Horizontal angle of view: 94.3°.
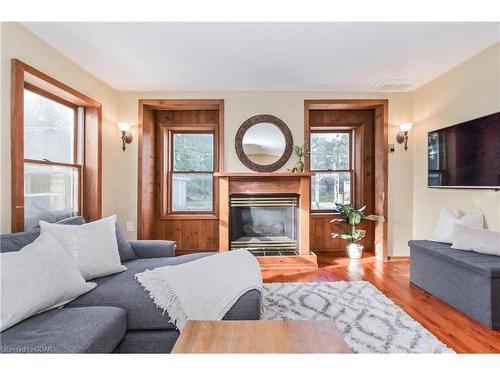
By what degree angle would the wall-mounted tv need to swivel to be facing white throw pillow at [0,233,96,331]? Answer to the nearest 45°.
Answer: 0° — it already faces it

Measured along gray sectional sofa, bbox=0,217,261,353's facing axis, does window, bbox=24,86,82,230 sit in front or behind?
behind

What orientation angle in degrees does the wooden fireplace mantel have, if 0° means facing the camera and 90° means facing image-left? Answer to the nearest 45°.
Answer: approximately 0°

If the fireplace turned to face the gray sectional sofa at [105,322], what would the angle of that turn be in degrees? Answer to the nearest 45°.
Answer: approximately 45° to its right

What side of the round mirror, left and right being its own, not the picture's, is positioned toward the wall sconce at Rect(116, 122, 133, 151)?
right

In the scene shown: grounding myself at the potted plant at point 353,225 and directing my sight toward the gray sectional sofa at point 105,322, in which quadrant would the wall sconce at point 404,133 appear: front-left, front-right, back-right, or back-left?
back-left

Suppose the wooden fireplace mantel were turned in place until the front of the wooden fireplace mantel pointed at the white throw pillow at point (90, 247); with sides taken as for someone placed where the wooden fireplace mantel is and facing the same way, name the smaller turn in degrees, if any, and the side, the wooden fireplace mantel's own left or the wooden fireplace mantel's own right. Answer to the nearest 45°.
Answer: approximately 45° to the wooden fireplace mantel's own right

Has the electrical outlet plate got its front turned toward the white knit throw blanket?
yes
